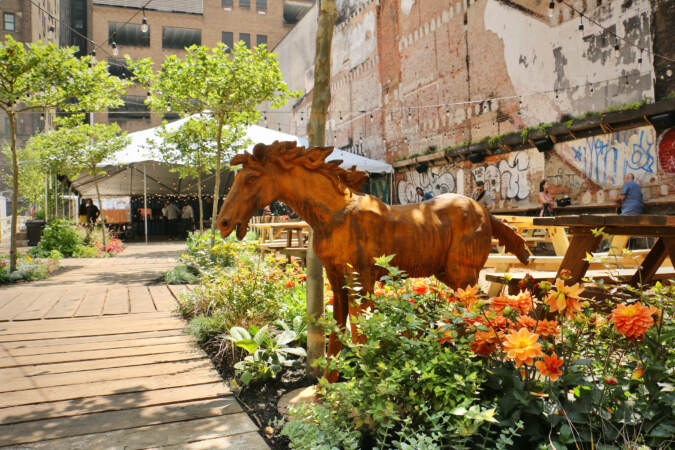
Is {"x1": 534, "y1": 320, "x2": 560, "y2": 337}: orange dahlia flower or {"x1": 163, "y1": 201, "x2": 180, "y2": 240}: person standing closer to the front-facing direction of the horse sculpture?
the person standing

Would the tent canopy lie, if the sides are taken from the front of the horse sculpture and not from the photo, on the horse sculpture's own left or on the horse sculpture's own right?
on the horse sculpture's own right

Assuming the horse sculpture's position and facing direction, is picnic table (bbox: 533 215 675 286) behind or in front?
behind

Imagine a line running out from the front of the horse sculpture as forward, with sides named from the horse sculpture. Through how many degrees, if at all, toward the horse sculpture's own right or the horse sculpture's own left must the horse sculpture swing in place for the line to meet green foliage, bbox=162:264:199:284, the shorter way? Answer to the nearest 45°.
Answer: approximately 45° to the horse sculpture's own right

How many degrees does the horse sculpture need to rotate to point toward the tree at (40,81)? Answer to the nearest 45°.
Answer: approximately 45° to its right

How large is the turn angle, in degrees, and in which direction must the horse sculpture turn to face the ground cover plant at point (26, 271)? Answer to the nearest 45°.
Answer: approximately 45° to its right

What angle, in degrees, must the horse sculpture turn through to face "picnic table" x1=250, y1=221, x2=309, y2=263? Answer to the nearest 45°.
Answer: approximately 90° to its right

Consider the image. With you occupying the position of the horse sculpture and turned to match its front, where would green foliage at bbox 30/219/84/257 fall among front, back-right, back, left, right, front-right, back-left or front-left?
front-right

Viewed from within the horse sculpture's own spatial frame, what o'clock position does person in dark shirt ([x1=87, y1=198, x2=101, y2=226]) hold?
The person in dark shirt is roughly at 2 o'clock from the horse sculpture.

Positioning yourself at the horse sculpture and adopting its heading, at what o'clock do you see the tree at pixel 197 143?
The tree is roughly at 2 o'clock from the horse sculpture.

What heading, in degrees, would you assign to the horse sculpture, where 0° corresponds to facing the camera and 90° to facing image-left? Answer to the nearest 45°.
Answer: approximately 90°

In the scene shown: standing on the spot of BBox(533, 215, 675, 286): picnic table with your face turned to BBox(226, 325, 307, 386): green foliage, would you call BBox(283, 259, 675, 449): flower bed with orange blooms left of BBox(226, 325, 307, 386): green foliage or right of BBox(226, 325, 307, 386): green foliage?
left
